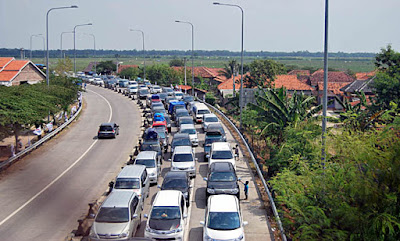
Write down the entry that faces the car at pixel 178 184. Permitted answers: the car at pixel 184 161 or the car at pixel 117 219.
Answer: the car at pixel 184 161

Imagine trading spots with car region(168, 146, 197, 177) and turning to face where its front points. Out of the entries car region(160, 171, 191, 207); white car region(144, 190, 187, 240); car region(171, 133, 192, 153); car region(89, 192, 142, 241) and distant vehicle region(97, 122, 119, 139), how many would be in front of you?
3

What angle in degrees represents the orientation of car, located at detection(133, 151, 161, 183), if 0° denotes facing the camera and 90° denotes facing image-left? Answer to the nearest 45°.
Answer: approximately 45°

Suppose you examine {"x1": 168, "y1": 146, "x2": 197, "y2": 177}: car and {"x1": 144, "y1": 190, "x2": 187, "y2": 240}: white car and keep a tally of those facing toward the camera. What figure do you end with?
2

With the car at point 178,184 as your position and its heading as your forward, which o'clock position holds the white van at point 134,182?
The white van is roughly at 3 o'clock from the car.

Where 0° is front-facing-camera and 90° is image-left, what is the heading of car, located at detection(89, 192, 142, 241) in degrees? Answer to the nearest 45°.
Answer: approximately 0°

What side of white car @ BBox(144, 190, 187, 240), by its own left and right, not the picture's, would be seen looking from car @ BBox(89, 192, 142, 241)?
right

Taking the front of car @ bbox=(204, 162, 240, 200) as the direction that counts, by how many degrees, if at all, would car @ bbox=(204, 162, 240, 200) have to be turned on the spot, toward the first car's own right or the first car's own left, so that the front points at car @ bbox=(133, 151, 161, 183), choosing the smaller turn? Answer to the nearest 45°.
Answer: approximately 135° to the first car's own right
